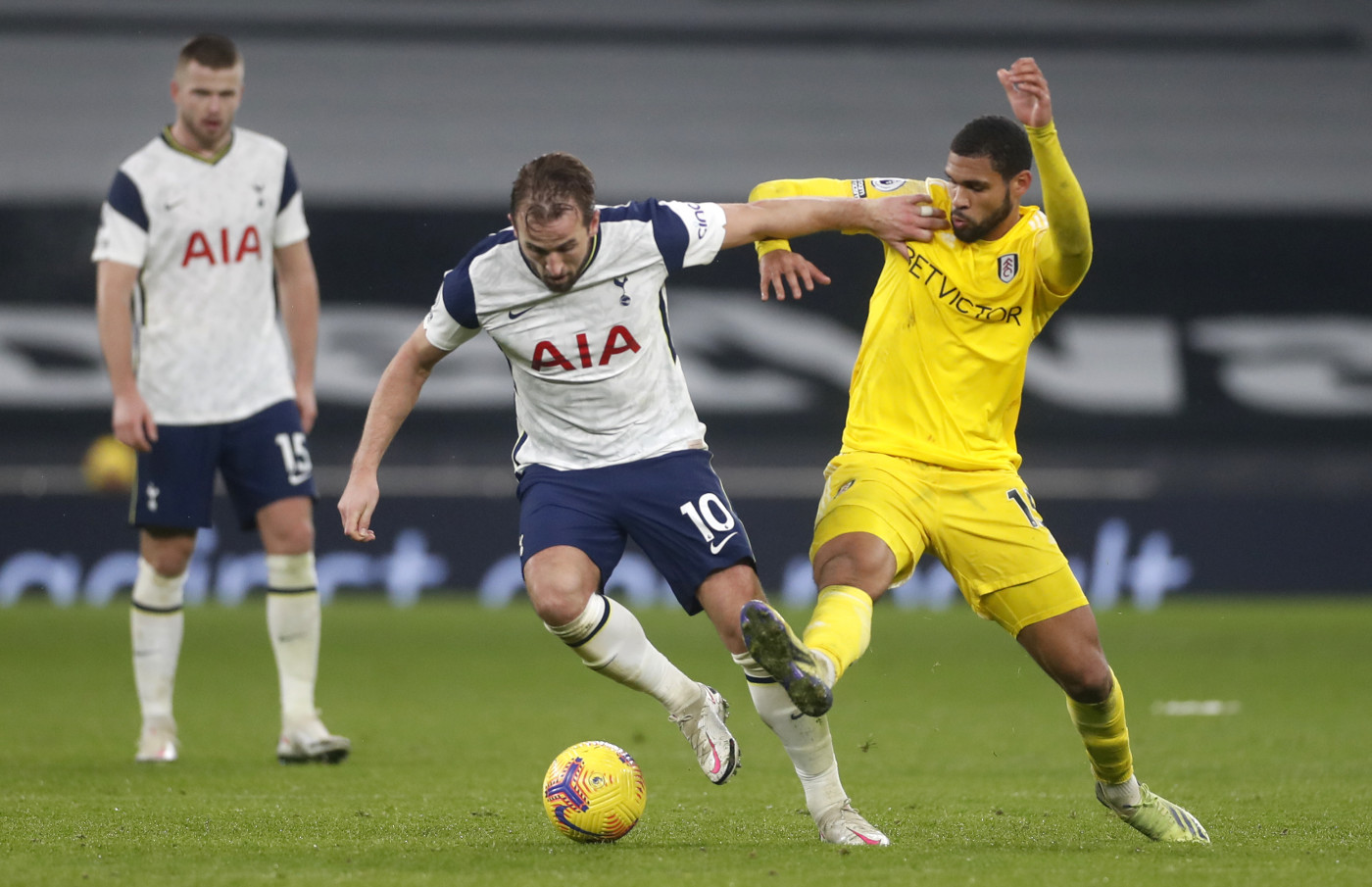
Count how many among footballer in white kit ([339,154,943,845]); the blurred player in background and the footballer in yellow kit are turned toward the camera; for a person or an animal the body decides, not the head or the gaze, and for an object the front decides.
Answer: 3

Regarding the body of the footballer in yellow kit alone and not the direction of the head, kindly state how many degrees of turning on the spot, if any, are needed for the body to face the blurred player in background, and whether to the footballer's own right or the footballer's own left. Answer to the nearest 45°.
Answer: approximately 135° to the footballer's own right

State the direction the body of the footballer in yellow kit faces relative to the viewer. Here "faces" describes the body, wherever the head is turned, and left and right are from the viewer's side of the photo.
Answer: facing the viewer

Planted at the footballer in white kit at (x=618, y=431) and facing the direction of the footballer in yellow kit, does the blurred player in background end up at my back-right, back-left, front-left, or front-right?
back-left

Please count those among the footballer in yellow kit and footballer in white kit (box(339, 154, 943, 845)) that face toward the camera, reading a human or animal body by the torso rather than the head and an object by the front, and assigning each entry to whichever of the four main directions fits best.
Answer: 2

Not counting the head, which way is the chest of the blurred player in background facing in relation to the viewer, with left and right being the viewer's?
facing the viewer

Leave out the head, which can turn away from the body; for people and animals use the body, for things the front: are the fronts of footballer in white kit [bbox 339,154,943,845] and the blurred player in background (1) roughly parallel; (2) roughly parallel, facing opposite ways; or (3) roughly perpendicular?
roughly parallel

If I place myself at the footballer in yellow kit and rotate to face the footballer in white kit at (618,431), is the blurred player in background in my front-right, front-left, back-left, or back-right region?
front-right

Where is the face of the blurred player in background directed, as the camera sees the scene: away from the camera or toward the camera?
toward the camera

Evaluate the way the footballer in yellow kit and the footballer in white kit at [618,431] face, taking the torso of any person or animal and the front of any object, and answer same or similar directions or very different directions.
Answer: same or similar directions

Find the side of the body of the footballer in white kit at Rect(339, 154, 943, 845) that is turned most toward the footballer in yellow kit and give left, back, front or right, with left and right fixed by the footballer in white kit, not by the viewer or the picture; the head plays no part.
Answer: left
